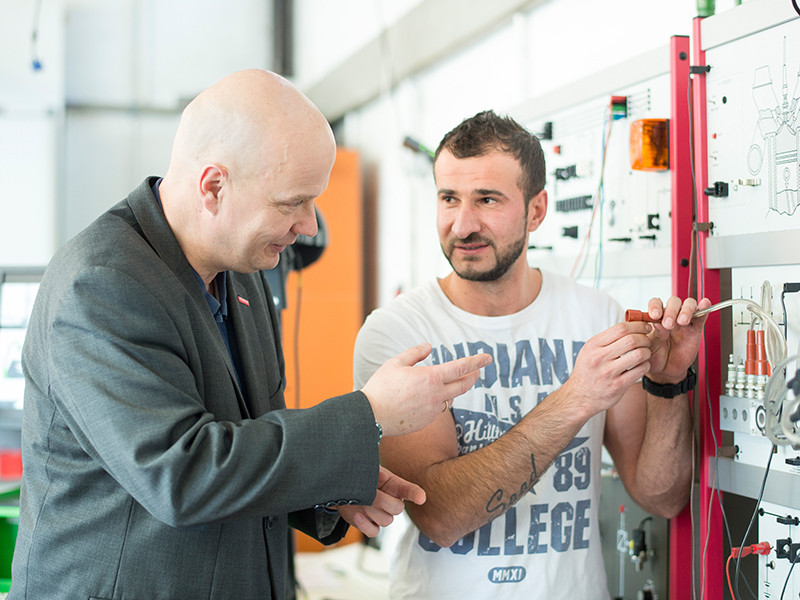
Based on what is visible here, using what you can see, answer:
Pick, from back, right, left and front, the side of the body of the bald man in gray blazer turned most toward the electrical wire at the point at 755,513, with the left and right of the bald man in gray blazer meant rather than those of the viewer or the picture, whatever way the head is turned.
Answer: front

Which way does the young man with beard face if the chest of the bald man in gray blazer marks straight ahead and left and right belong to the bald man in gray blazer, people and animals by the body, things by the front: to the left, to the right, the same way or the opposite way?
to the right

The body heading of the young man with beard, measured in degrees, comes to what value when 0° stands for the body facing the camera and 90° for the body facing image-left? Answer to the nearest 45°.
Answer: approximately 0°

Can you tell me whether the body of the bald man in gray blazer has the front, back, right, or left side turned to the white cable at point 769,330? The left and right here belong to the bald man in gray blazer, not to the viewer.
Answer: front

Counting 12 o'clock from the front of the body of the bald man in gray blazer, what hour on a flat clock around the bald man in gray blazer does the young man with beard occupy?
The young man with beard is roughly at 11 o'clock from the bald man in gray blazer.

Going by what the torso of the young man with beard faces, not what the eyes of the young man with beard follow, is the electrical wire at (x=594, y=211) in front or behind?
behind

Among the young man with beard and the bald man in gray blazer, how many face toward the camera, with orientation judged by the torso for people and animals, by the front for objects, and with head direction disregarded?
1

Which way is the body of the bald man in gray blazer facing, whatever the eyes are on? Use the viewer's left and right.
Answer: facing to the right of the viewer
